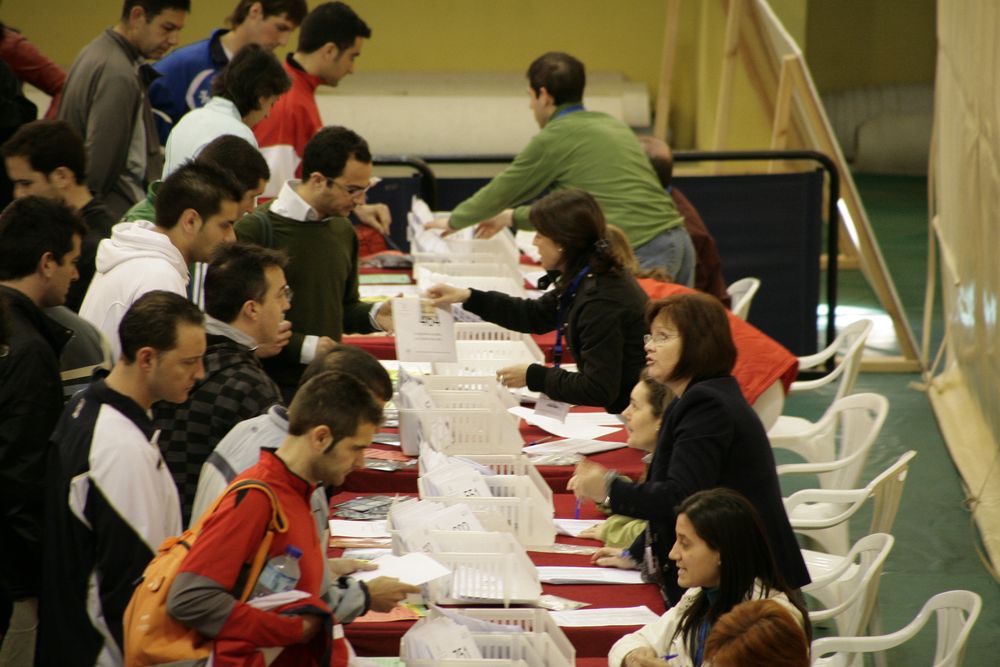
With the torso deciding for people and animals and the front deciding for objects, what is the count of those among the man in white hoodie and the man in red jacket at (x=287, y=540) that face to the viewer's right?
2

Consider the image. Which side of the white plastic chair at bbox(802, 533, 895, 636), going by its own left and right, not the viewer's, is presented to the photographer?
left

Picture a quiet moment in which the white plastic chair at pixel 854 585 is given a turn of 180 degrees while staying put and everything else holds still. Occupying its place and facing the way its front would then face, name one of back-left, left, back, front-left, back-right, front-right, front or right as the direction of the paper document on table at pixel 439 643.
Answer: back-right

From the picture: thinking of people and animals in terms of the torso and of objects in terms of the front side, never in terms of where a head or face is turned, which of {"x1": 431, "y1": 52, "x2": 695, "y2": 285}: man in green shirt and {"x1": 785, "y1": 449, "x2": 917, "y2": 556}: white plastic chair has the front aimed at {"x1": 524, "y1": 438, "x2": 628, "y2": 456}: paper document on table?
the white plastic chair

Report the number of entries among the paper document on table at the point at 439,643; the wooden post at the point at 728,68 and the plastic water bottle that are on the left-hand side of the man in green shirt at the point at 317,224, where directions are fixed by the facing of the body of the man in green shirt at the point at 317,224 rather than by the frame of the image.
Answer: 1

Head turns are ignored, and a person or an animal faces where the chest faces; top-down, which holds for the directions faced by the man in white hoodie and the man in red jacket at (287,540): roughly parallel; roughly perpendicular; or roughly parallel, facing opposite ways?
roughly parallel

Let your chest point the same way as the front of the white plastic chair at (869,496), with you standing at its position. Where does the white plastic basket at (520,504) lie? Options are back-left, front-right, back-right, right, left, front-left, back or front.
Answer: front-left

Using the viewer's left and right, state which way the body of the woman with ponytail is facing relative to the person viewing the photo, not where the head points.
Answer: facing to the left of the viewer

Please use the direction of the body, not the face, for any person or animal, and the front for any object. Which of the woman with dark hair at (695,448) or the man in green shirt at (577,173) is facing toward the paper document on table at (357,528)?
the woman with dark hair

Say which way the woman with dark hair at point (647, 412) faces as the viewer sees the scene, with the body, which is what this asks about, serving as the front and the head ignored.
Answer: to the viewer's left

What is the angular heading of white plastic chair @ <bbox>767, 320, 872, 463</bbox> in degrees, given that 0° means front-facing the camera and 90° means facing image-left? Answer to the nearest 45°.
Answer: approximately 90°

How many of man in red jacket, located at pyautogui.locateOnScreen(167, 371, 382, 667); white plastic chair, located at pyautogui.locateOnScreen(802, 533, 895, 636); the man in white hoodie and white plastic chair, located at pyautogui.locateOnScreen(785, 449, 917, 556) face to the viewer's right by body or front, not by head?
2

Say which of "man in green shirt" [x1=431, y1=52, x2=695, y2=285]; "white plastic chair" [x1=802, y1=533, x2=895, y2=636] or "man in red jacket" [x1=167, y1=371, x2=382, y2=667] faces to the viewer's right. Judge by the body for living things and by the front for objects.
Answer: the man in red jacket

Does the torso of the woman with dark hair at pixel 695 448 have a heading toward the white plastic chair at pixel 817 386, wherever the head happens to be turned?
no

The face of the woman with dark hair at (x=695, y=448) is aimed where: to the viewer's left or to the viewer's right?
to the viewer's left

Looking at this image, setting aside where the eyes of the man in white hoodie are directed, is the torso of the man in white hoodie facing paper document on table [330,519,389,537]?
no

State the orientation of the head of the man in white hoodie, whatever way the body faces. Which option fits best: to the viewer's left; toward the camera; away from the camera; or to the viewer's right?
to the viewer's right

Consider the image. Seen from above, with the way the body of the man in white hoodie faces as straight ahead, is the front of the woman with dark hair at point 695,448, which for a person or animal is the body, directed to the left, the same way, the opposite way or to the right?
the opposite way
